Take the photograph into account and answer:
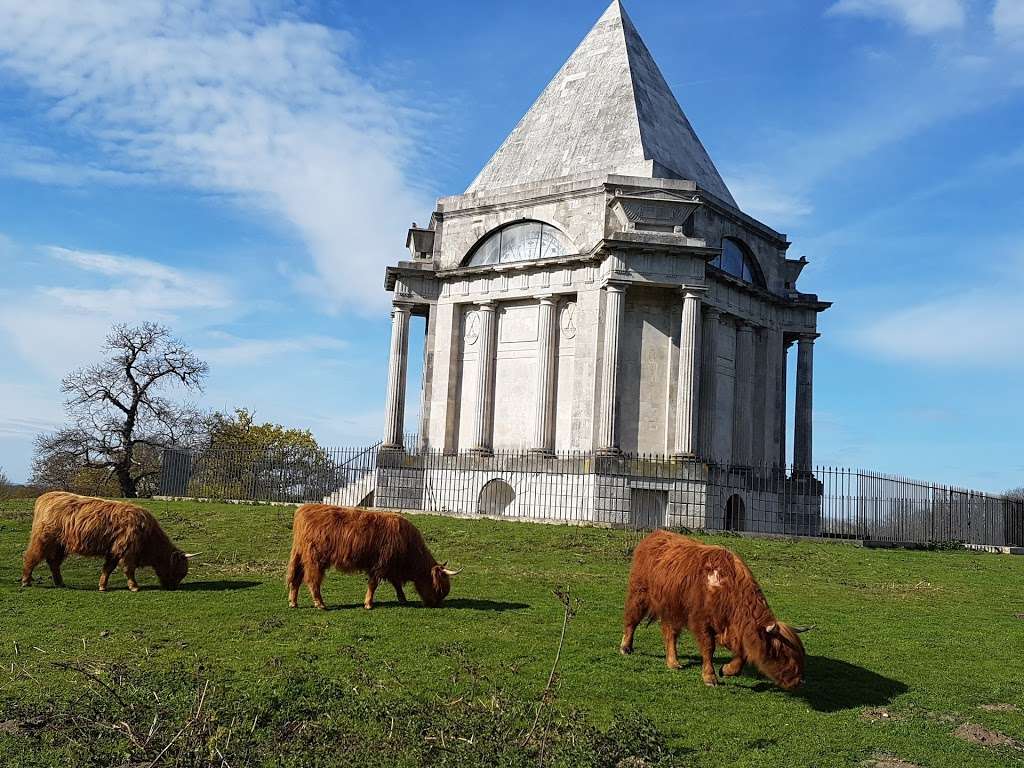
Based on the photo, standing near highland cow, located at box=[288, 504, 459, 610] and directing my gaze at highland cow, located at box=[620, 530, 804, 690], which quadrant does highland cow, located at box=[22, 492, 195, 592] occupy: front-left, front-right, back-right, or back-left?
back-right

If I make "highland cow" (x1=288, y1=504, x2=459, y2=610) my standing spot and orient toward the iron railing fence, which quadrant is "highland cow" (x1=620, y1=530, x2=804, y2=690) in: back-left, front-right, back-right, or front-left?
back-right

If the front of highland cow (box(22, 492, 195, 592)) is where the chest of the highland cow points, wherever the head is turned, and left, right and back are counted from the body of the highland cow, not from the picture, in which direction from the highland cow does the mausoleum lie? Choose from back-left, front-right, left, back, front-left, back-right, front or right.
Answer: front-left

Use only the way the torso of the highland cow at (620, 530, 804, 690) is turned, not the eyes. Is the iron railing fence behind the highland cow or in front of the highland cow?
behind

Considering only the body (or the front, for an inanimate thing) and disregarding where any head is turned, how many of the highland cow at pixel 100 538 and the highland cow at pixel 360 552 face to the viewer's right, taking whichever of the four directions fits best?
2

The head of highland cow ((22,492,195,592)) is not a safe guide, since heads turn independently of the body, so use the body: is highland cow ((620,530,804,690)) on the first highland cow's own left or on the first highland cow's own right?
on the first highland cow's own right

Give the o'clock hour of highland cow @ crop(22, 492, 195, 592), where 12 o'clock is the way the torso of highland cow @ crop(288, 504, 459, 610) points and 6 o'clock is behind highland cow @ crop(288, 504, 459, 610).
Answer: highland cow @ crop(22, 492, 195, 592) is roughly at 7 o'clock from highland cow @ crop(288, 504, 459, 610).

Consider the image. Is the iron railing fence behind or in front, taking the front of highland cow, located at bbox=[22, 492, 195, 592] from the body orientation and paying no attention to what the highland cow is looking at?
in front

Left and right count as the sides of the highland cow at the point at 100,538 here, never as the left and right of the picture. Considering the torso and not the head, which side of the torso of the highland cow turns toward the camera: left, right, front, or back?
right

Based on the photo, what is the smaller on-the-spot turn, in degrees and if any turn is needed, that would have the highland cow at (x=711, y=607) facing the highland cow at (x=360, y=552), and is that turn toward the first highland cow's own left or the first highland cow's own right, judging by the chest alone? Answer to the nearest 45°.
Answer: approximately 180°

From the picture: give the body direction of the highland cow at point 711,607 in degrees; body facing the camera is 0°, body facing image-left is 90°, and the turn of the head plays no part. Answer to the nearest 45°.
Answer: approximately 315°

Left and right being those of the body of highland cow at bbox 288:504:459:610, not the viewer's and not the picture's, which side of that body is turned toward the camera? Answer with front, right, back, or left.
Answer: right
